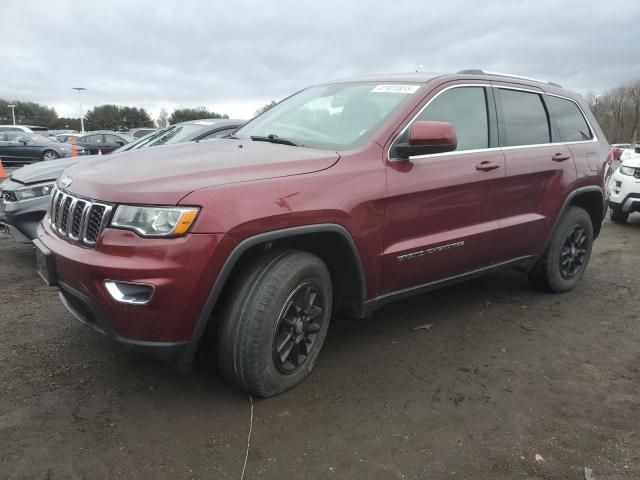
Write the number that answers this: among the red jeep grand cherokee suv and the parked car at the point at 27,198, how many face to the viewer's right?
0

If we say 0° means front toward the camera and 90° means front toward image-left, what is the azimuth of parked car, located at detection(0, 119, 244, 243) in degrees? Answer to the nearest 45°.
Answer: approximately 45°

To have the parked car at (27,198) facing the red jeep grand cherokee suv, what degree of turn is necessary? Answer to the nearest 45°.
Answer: approximately 90° to its left

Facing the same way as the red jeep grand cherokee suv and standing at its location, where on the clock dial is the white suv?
The white suv is roughly at 6 o'clock from the red jeep grand cherokee suv.
